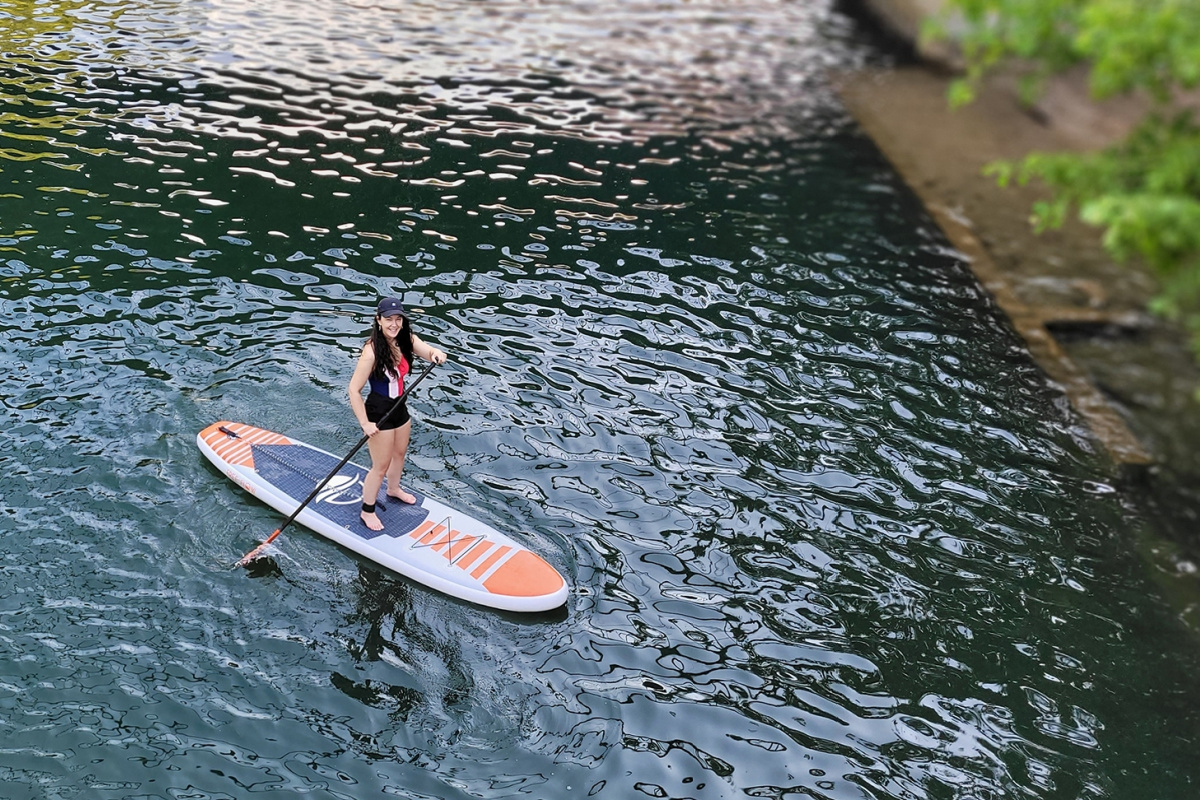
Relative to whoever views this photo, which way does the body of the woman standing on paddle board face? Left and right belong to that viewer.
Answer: facing the viewer and to the right of the viewer
